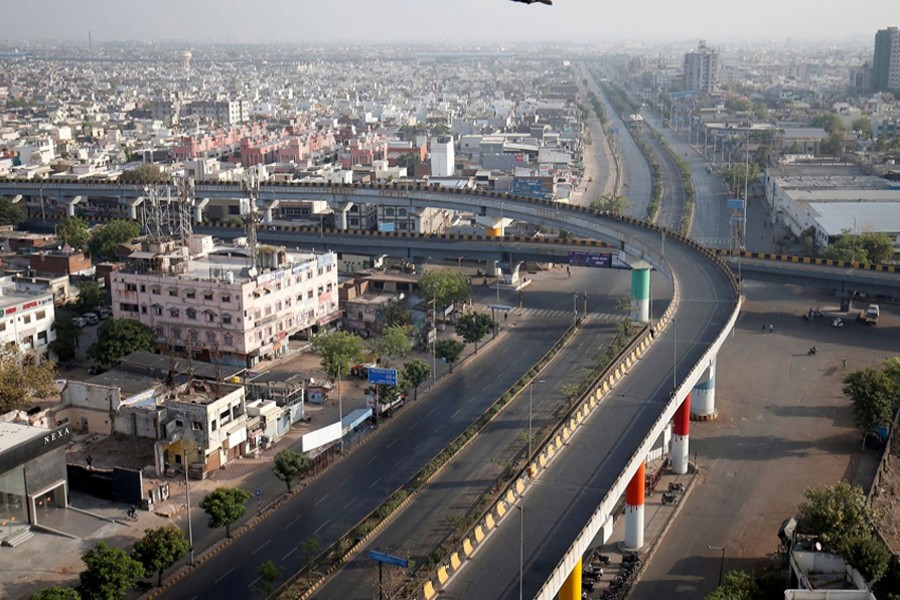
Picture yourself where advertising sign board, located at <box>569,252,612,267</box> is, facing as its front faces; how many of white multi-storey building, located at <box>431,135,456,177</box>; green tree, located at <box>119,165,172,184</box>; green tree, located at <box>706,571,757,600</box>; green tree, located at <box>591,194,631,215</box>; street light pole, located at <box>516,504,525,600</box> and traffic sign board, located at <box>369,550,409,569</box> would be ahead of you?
3

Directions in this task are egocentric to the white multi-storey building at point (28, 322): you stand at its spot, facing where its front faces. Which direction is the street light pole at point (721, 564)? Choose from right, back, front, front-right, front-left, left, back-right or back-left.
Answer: front

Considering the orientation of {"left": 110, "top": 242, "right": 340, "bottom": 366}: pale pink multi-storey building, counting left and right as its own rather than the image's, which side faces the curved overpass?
front

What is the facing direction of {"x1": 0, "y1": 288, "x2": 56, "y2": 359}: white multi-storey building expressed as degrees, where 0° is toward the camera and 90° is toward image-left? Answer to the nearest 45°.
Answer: approximately 315°

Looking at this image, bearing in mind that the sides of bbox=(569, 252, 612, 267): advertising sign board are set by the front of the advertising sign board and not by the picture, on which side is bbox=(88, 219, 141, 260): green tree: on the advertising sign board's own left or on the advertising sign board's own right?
on the advertising sign board's own right

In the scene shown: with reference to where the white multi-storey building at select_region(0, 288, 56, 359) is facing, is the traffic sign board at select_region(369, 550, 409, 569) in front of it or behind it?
in front

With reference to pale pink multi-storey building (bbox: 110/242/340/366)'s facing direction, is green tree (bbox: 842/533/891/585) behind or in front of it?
in front

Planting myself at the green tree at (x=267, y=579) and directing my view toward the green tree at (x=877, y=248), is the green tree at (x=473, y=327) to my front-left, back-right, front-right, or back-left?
front-left

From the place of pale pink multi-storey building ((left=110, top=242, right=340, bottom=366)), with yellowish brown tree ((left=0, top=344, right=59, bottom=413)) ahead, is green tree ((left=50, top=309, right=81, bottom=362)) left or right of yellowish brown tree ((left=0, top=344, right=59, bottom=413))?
right

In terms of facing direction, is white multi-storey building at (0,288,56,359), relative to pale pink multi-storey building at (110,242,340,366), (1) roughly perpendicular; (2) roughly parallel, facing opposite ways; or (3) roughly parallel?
roughly parallel

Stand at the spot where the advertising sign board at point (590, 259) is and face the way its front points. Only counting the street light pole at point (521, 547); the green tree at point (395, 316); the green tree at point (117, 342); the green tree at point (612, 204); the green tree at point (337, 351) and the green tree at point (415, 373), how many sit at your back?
1

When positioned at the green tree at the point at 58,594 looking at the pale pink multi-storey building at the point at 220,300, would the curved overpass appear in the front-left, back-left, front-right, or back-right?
front-right

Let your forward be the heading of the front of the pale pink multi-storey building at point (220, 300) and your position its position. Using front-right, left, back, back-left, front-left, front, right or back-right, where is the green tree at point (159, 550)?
front-right

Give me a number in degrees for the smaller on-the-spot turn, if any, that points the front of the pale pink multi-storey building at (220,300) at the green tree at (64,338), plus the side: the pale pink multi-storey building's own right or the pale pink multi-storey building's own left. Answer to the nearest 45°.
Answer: approximately 135° to the pale pink multi-storey building's own right

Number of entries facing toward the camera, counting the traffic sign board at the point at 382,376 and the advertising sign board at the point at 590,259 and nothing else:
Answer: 2

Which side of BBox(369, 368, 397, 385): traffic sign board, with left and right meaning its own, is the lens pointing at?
front

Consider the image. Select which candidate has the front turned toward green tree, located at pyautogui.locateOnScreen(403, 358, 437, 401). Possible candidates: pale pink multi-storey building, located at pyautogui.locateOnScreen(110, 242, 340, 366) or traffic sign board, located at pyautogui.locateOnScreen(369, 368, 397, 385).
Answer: the pale pink multi-storey building

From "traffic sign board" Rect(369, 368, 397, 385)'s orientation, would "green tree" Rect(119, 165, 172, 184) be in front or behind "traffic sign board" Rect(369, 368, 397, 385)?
behind
